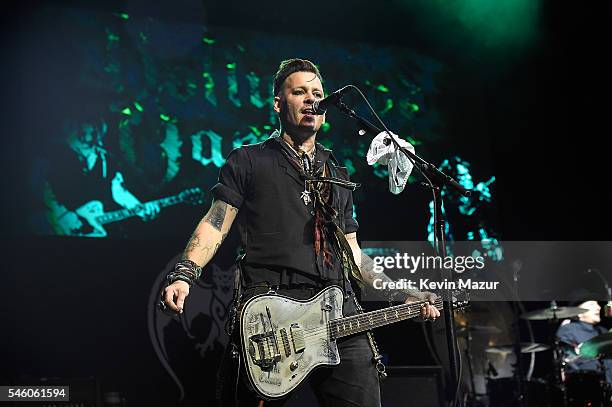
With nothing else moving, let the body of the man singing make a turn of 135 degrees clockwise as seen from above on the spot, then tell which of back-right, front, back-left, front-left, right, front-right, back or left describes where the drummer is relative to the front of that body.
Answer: back-right

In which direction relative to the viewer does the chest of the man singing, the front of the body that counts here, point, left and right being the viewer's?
facing the viewer and to the right of the viewer

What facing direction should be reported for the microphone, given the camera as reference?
facing to the left of the viewer

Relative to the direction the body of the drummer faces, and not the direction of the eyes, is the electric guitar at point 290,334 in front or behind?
in front

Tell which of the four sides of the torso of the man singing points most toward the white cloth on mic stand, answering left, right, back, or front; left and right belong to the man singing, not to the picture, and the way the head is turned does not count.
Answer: left
